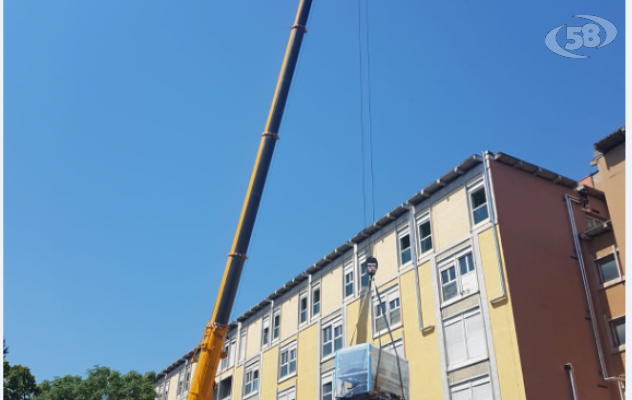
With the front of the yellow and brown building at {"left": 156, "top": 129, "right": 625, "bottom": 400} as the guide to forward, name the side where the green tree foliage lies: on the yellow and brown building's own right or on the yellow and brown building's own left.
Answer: on the yellow and brown building's own right

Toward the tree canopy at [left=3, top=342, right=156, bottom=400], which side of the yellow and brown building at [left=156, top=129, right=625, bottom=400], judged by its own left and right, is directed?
right

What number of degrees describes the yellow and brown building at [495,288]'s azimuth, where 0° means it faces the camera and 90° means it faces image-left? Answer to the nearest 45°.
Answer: approximately 45°
